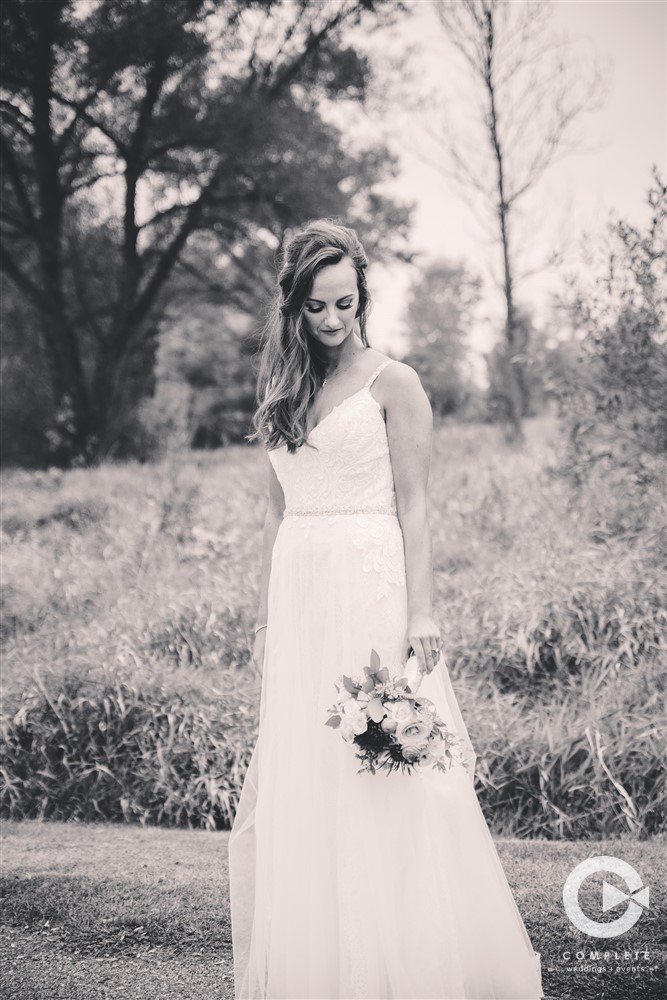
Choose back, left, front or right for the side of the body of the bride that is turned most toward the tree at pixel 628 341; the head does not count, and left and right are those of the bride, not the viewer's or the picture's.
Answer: back

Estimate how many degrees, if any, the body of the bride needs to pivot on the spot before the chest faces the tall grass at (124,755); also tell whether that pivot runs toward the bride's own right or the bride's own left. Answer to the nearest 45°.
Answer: approximately 90° to the bride's own right

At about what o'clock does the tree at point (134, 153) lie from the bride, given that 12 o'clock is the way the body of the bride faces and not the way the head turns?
The tree is roughly at 4 o'clock from the bride.

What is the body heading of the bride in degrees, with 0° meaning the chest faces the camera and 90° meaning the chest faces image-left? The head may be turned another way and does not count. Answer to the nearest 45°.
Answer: approximately 45°

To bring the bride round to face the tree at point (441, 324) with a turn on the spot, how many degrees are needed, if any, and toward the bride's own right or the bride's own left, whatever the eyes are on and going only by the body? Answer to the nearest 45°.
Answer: approximately 135° to the bride's own right
